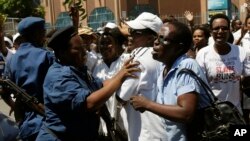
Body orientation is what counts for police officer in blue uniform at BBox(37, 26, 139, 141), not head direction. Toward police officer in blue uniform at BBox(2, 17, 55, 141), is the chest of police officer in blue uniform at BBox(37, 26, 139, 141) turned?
no

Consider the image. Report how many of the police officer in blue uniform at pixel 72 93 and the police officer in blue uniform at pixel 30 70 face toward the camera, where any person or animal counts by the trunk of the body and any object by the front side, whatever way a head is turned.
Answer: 0

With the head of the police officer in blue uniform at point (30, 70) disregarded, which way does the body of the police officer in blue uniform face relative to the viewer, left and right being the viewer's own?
facing away from the viewer and to the right of the viewer

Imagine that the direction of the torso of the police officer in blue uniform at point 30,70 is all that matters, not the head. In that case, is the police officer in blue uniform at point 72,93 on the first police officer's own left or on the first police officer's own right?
on the first police officer's own right

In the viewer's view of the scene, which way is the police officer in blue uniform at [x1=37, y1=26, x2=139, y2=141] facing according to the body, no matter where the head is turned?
to the viewer's right
